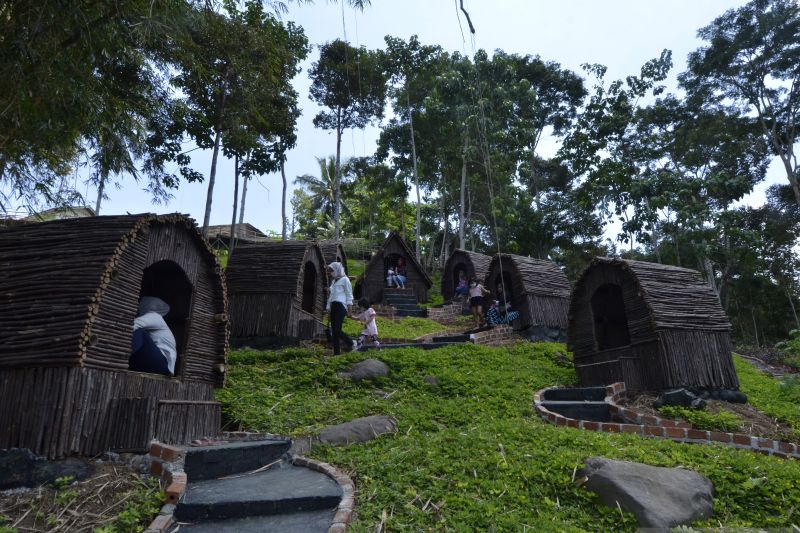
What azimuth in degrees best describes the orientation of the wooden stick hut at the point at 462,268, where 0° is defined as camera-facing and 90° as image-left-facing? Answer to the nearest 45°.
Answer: approximately 45°

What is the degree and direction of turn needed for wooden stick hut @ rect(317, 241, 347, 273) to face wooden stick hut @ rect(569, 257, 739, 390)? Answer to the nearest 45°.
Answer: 0° — it already faces it

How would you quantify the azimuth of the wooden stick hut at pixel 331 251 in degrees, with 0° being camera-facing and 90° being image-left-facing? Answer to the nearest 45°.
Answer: approximately 315°

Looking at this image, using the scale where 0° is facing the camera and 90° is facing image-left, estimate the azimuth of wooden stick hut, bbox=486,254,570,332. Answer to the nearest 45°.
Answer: approximately 45°

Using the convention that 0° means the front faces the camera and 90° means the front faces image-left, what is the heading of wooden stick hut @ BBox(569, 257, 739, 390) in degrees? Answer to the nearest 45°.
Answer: approximately 45°

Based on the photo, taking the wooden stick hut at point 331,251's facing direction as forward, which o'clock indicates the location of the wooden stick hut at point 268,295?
the wooden stick hut at point 268,295 is roughly at 2 o'clock from the wooden stick hut at point 331,251.

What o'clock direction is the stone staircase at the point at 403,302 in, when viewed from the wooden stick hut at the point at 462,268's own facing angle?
The stone staircase is roughly at 1 o'clock from the wooden stick hut.

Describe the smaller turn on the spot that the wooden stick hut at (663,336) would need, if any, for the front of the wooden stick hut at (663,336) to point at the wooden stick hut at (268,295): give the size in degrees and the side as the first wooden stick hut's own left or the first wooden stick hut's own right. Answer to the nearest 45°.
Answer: approximately 45° to the first wooden stick hut's own right
